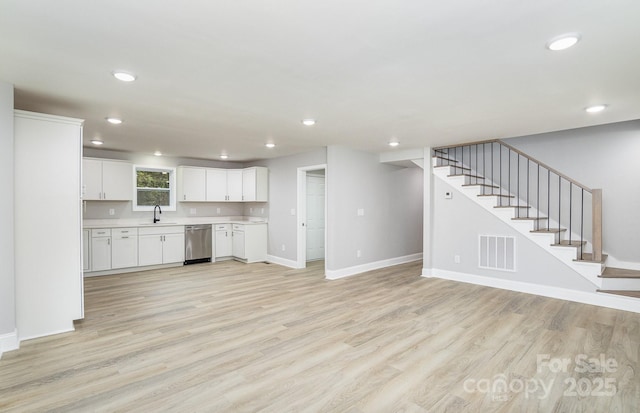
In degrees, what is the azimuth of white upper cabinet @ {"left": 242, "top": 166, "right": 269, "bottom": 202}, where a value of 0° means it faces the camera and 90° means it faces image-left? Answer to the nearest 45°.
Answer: approximately 45°

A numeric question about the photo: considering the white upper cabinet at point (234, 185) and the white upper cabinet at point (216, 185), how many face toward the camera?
2

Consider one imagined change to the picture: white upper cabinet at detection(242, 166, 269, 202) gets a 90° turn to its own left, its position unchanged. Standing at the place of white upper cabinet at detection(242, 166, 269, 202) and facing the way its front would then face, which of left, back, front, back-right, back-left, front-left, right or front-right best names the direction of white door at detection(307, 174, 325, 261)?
front-left

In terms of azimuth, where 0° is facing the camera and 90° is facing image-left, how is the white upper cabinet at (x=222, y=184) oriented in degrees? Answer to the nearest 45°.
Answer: approximately 0°

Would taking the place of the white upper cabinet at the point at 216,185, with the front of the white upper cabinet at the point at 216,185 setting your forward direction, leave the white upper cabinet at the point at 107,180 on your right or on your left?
on your right

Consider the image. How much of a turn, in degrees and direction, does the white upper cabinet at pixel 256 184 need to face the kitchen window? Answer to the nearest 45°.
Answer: approximately 45° to its right

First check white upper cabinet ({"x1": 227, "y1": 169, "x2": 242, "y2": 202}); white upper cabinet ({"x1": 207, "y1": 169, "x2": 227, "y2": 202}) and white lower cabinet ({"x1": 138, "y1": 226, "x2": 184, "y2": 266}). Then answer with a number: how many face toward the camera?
3

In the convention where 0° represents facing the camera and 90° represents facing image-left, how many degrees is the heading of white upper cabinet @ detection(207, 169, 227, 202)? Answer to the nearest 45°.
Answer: approximately 0°

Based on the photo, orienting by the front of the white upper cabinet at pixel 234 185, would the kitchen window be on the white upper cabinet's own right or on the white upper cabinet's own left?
on the white upper cabinet's own right
